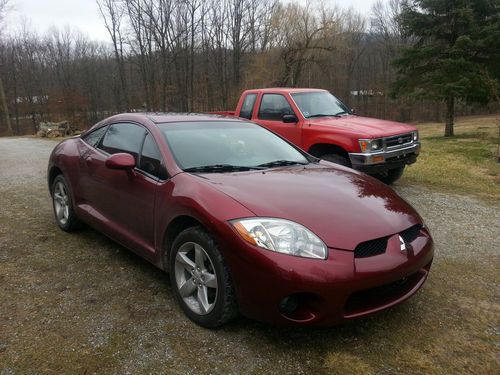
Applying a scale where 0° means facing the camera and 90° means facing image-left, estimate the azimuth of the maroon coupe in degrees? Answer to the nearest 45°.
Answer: approximately 315°

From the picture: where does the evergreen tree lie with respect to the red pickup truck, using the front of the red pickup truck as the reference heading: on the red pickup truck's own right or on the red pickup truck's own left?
on the red pickup truck's own left

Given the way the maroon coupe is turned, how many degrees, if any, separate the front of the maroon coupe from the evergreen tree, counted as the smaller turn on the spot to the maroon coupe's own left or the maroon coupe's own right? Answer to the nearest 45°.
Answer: approximately 90° to the maroon coupe's own left

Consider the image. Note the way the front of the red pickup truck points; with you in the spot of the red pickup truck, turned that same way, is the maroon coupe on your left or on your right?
on your right
